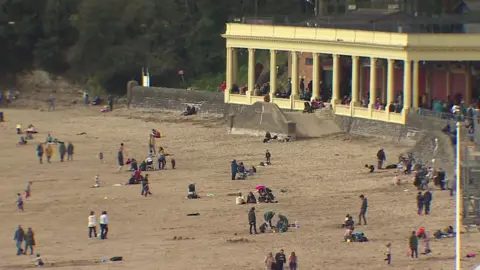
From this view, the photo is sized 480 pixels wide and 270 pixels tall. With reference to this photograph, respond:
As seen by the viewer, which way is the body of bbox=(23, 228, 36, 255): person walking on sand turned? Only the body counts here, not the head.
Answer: away from the camera

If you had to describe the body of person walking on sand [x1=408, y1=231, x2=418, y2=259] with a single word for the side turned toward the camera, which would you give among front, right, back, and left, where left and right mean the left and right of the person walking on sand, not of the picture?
back

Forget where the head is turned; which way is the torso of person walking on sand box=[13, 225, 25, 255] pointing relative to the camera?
away from the camera

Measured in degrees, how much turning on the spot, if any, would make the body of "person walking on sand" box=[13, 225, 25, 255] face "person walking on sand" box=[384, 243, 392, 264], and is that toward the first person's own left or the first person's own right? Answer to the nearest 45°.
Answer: approximately 135° to the first person's own right

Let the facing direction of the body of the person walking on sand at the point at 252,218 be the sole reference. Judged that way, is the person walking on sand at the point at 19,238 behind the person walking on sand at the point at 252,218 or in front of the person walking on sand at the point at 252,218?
behind

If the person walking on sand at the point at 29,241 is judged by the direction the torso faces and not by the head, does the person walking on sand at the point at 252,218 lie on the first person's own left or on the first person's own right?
on the first person's own right

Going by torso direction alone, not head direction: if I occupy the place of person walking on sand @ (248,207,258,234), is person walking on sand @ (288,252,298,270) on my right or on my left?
on my right
